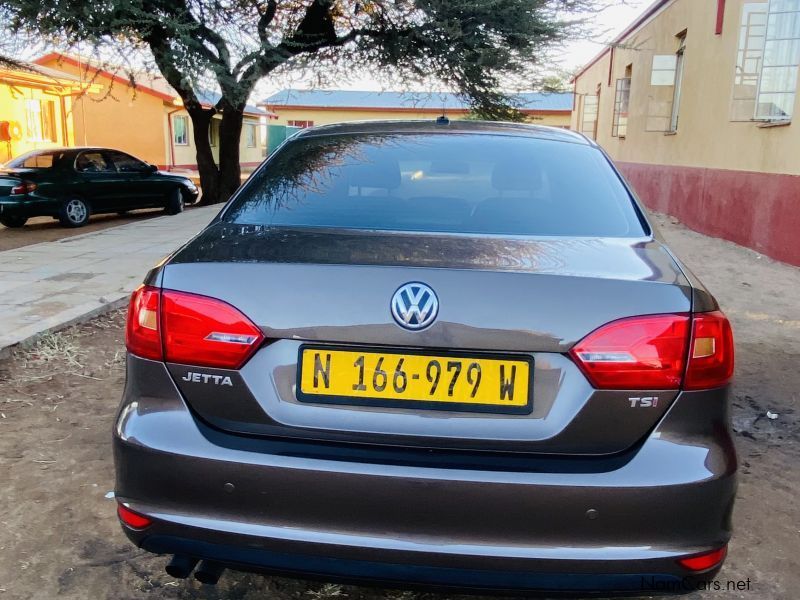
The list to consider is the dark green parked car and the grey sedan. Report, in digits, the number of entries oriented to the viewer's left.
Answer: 0

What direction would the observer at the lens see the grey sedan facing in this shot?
facing away from the viewer

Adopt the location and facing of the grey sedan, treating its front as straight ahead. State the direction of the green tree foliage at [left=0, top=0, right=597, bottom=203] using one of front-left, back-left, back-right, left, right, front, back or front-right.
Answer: front

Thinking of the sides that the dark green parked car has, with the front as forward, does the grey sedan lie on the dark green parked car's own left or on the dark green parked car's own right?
on the dark green parked car's own right

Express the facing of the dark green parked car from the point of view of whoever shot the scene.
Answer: facing away from the viewer and to the right of the viewer
